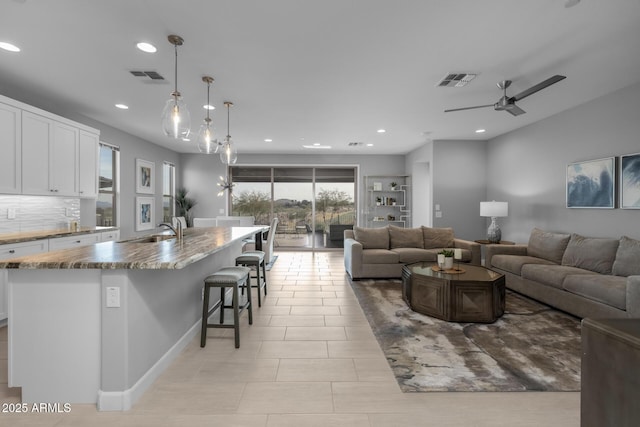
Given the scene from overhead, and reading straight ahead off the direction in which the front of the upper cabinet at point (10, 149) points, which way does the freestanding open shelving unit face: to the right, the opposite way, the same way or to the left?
to the right

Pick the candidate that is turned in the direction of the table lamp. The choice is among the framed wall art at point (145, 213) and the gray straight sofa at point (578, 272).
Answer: the framed wall art

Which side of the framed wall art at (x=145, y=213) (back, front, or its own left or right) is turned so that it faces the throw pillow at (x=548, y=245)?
front

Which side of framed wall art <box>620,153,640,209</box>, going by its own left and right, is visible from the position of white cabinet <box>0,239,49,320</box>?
front

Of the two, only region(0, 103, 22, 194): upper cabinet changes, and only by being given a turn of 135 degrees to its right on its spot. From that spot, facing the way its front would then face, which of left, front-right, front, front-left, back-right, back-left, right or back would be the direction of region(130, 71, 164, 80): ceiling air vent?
back-left

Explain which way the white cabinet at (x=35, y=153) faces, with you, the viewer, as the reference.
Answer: facing the viewer and to the right of the viewer

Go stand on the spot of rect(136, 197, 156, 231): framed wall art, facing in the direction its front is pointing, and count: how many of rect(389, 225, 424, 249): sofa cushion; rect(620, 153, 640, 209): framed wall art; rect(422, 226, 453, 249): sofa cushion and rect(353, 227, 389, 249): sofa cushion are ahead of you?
4

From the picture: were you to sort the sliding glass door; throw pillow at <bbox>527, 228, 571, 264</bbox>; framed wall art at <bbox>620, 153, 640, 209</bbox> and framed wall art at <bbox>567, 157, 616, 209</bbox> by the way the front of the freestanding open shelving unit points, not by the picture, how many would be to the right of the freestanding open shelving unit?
1

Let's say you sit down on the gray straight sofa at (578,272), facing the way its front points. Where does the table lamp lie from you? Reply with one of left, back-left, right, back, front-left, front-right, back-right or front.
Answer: right

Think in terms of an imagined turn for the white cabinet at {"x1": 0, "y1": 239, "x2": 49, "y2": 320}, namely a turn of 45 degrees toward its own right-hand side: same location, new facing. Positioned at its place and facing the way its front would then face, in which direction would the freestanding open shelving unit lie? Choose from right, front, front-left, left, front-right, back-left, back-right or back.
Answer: left

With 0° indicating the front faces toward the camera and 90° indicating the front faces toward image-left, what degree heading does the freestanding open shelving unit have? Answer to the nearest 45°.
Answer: approximately 0°

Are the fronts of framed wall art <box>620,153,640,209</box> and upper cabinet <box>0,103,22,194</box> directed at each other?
yes

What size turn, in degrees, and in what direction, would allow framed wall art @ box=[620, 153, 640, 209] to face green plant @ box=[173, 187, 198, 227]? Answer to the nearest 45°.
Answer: approximately 45° to its right

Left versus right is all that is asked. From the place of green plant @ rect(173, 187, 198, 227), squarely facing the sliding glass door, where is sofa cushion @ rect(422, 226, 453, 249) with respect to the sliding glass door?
right

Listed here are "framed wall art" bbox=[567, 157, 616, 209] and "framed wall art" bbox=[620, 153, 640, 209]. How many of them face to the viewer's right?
0

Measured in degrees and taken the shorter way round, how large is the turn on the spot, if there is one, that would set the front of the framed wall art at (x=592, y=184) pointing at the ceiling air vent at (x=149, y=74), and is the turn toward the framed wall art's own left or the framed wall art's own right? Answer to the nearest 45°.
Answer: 0° — it already faces it

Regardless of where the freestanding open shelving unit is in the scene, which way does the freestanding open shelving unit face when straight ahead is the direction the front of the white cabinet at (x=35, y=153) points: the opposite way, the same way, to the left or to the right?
to the right

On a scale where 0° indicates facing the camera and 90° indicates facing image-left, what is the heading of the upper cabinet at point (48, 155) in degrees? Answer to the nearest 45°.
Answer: approximately 315°
